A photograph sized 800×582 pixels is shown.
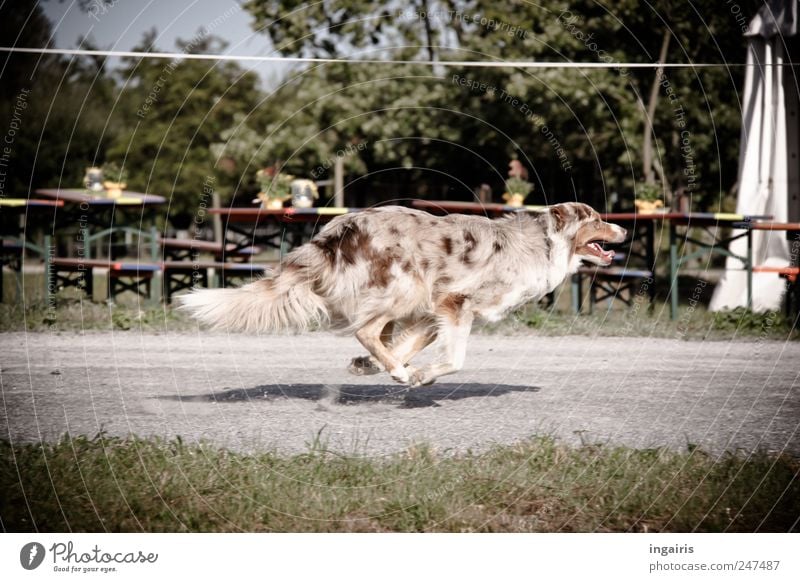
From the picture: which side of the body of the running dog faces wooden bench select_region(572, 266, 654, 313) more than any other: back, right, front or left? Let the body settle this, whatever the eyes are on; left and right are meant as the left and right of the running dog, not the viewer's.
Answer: left

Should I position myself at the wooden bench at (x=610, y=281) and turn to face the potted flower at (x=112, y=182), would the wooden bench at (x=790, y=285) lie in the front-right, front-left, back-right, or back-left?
back-left

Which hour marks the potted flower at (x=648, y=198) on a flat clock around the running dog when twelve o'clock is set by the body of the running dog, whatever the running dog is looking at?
The potted flower is roughly at 10 o'clock from the running dog.

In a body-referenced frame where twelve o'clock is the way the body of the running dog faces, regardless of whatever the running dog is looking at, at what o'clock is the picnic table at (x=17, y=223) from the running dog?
The picnic table is roughly at 8 o'clock from the running dog.

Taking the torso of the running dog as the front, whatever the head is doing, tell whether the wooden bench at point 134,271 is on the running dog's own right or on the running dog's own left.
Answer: on the running dog's own left

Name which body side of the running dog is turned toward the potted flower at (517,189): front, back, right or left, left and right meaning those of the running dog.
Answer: left

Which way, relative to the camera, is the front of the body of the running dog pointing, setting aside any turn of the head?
to the viewer's right

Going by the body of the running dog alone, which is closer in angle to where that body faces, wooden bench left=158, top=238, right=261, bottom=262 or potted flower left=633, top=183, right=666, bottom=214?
the potted flower

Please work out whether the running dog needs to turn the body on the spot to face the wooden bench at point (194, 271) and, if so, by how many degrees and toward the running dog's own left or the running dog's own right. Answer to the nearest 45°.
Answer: approximately 90° to the running dog's own left

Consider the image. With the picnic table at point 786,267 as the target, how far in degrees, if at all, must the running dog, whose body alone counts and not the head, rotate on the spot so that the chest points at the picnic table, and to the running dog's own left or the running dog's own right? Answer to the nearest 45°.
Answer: approximately 45° to the running dog's own left
